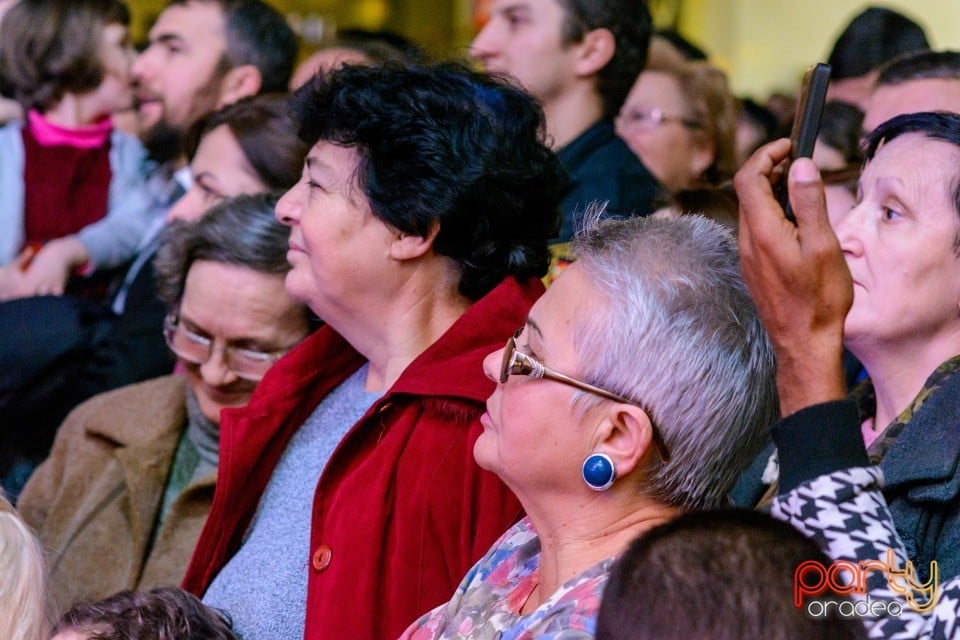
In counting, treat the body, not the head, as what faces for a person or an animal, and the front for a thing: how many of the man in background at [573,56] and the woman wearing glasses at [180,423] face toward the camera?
1

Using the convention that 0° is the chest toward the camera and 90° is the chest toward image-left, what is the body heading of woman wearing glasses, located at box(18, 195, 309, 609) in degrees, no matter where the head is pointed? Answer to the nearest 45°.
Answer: approximately 0°

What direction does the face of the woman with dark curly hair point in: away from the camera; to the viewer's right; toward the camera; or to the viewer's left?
to the viewer's left

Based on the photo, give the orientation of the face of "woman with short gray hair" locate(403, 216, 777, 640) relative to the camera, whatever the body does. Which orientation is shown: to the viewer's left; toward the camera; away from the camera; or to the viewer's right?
to the viewer's left

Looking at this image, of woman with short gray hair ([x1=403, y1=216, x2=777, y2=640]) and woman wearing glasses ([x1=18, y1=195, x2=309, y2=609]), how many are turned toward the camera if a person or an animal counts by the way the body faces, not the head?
1

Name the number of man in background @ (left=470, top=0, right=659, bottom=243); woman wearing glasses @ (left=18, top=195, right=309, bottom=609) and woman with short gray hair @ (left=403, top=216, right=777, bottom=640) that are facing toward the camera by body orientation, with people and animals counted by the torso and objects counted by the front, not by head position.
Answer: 1

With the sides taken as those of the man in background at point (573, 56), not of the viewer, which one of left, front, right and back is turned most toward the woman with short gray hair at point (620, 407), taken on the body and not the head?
left

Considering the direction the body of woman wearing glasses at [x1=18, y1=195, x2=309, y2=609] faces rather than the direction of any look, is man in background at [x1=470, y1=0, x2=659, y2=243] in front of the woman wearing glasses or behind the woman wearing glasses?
behind

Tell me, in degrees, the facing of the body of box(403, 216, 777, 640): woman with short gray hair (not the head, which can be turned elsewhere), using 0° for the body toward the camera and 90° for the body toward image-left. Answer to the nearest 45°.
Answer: approximately 90°

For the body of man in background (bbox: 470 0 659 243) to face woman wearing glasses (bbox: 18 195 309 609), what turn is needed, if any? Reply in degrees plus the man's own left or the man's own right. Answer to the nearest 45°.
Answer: approximately 45° to the man's own left

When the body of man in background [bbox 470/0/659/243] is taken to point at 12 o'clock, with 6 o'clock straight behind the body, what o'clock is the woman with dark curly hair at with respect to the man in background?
The woman with dark curly hair is roughly at 9 o'clock from the man in background.

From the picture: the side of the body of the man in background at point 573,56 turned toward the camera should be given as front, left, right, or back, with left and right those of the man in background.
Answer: left
